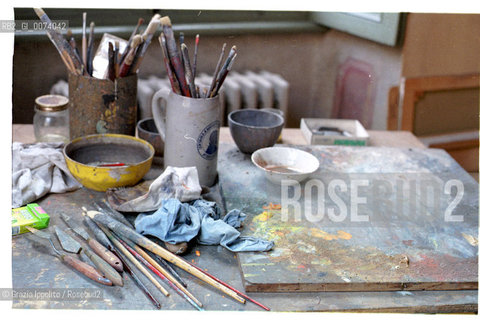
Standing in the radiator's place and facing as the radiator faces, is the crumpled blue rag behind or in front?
in front

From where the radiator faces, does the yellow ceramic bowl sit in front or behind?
in front

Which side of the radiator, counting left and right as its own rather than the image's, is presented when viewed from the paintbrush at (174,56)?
front

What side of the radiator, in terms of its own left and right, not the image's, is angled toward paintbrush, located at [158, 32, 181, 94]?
front

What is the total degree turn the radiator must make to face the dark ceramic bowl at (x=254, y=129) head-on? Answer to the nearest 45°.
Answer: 0° — it already faces it

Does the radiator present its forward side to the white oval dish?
yes

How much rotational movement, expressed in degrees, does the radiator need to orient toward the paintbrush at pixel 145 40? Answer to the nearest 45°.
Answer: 0° — it already faces it

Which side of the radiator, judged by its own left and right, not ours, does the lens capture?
front

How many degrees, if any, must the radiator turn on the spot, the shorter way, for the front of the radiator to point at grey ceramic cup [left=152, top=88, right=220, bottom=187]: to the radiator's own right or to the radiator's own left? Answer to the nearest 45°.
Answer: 0° — it already faces it

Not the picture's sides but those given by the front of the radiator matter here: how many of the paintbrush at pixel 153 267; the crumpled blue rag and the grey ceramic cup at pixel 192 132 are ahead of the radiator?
3

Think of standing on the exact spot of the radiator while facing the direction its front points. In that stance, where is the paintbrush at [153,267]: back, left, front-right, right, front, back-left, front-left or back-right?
front
